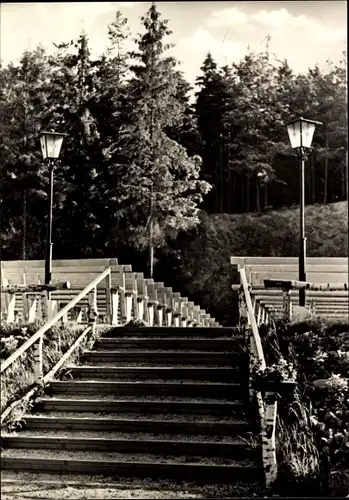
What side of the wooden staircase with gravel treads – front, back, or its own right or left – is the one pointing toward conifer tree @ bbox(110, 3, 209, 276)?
back

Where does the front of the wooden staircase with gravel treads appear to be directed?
toward the camera

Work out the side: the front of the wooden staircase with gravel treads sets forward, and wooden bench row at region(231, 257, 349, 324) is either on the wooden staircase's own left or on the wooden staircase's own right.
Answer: on the wooden staircase's own left

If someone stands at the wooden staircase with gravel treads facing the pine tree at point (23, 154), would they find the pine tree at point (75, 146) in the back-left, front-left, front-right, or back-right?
front-right
